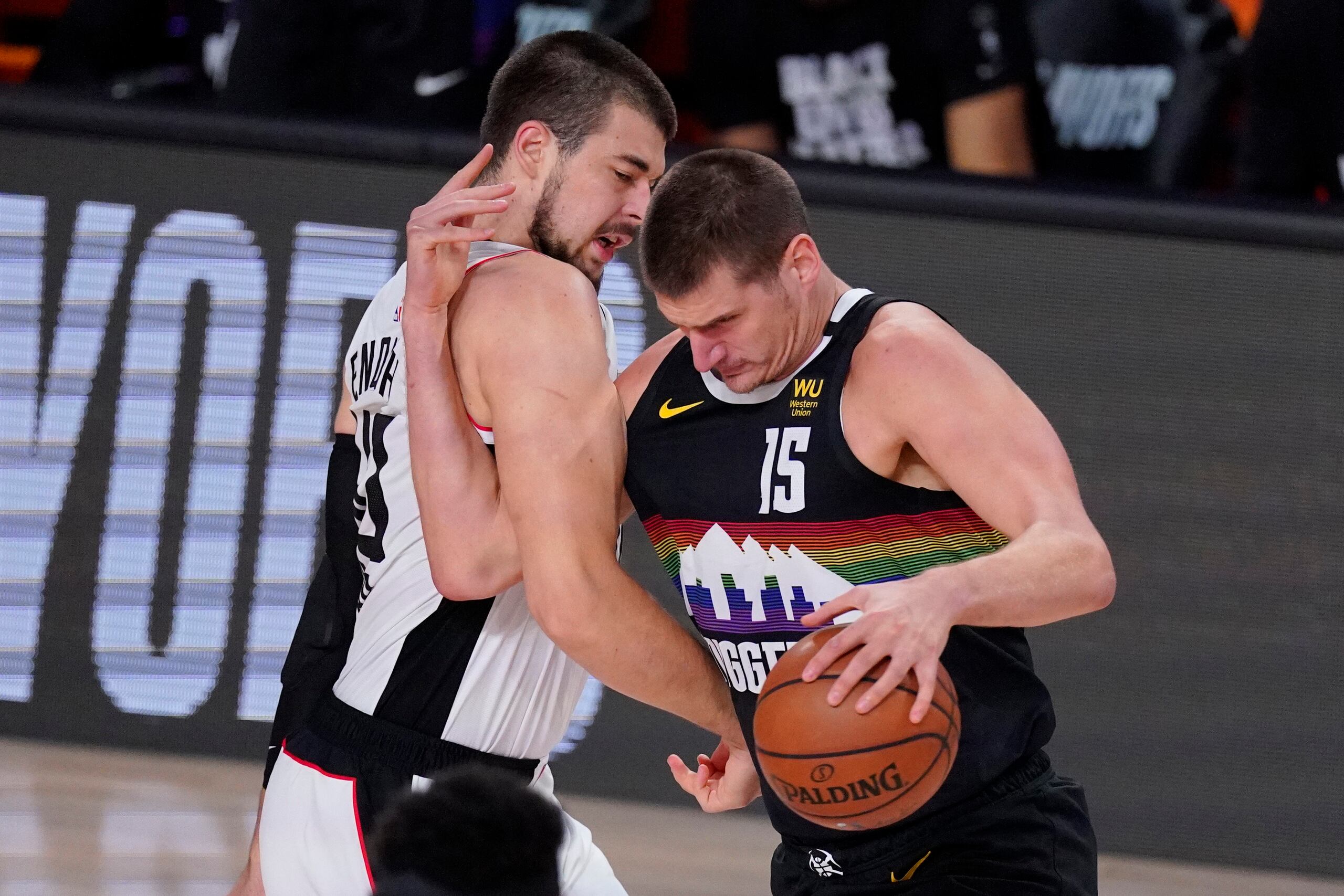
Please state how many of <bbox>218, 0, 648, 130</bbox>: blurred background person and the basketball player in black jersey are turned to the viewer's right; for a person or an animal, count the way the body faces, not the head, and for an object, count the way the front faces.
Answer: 0

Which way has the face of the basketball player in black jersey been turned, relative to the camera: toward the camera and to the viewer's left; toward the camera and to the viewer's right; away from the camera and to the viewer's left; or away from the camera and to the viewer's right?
toward the camera and to the viewer's left

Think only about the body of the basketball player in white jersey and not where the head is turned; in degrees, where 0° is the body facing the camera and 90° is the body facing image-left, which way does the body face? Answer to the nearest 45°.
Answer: approximately 270°

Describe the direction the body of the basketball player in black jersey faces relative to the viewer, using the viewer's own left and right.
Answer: facing the viewer and to the left of the viewer

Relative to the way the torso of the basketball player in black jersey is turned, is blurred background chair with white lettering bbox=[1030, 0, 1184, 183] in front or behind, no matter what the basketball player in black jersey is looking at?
behind

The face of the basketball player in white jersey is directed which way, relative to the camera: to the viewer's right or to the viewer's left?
to the viewer's right

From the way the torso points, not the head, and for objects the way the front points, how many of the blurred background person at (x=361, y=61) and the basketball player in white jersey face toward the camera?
1

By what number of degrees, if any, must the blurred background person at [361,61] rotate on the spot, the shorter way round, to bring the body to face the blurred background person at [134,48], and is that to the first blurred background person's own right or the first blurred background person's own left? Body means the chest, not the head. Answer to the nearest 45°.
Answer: approximately 135° to the first blurred background person's own right

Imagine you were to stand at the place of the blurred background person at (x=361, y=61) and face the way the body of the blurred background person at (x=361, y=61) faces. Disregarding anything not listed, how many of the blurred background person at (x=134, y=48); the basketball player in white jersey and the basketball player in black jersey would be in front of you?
2

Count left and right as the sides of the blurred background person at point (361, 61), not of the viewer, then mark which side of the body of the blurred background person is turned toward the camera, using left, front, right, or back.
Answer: front

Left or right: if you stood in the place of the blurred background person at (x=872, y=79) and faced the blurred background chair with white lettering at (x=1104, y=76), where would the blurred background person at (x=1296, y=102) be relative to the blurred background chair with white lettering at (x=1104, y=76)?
right

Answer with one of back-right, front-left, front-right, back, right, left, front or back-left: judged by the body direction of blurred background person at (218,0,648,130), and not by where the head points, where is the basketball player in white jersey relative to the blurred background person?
front
